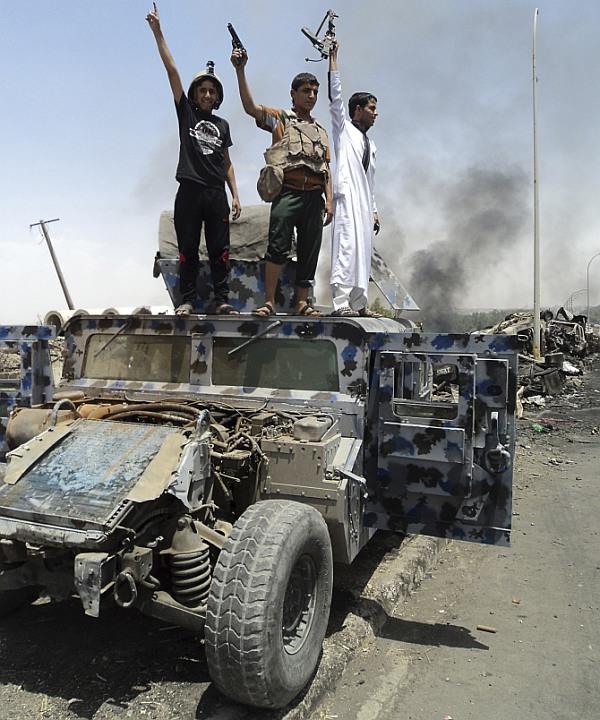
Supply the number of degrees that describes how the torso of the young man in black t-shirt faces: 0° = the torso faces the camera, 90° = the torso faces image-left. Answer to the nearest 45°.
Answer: approximately 0°

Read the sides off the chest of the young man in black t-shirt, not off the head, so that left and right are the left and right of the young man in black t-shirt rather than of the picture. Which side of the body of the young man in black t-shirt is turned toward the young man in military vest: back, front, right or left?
left

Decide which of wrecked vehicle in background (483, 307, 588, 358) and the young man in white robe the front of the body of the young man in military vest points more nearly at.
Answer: the young man in white robe

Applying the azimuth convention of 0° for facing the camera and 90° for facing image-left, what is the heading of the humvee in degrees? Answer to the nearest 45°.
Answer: approximately 45°

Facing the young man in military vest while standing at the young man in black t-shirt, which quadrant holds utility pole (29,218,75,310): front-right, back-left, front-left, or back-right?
back-left
